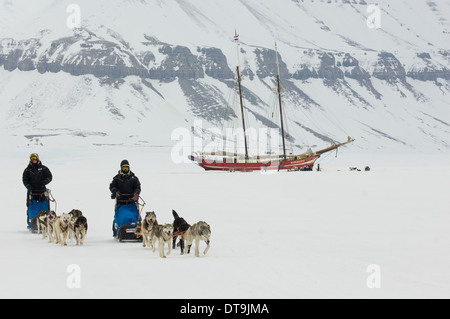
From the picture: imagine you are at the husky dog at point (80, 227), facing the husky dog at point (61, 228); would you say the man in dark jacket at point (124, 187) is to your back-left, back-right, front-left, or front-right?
back-right

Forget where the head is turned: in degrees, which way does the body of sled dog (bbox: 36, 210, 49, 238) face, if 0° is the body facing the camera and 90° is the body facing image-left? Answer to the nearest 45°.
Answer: approximately 315°

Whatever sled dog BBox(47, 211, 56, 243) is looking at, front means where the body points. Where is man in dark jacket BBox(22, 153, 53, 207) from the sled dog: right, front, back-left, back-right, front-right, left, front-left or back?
back

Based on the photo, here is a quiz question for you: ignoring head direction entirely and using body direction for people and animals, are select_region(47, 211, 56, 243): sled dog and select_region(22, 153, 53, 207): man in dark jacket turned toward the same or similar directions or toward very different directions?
same or similar directions

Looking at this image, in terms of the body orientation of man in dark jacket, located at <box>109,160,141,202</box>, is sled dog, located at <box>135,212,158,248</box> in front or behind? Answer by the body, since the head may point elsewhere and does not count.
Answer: in front

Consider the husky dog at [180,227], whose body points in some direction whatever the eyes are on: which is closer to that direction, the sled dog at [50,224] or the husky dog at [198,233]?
the husky dog

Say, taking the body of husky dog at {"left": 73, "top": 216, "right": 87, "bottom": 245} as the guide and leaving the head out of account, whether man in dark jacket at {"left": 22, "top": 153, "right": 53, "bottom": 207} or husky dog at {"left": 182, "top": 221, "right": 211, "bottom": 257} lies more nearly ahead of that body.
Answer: the husky dog

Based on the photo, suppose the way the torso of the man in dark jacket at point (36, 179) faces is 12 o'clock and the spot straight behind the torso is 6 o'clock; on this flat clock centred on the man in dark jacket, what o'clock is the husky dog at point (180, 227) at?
The husky dog is roughly at 11 o'clock from the man in dark jacket.

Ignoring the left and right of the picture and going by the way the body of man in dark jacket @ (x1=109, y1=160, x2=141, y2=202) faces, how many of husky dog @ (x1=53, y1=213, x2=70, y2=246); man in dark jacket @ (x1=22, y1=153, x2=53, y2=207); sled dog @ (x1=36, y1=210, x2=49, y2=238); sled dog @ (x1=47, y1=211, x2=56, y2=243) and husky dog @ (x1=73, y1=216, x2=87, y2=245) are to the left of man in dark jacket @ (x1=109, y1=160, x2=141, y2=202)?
0

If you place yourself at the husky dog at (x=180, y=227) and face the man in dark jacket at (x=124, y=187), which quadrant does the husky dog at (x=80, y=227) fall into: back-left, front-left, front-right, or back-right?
front-left

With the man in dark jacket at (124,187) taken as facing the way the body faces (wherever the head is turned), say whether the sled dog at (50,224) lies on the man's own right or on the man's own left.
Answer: on the man's own right

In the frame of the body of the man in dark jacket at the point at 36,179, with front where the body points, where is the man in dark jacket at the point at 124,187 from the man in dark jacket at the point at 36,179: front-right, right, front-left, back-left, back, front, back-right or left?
front-left

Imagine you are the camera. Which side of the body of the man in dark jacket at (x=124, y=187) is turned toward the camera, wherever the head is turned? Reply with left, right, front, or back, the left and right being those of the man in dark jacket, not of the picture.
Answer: front

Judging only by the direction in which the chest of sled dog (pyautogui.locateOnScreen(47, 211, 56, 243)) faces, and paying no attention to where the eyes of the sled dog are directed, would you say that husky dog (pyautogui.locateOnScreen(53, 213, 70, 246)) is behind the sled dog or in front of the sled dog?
in front

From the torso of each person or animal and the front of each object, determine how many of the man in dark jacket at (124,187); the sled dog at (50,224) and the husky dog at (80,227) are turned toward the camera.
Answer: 3

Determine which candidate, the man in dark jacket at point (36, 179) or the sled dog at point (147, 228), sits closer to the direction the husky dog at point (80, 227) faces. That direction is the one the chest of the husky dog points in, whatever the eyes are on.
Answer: the sled dog

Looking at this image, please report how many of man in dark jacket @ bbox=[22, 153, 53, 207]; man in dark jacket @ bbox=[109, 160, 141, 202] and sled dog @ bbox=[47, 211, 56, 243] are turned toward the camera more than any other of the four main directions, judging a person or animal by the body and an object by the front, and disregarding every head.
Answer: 3

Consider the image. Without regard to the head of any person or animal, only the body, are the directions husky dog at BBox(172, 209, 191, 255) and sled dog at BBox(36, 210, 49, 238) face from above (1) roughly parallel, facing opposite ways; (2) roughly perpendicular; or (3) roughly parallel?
roughly parallel

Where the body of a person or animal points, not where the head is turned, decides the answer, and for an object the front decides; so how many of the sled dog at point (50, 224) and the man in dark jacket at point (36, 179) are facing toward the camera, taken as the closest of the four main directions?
2

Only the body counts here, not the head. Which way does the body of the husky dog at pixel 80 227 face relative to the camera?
toward the camera
